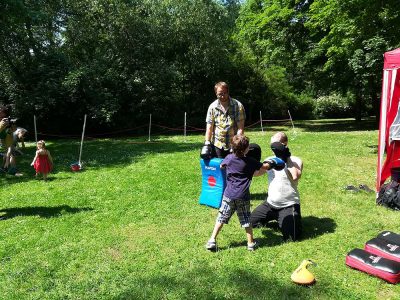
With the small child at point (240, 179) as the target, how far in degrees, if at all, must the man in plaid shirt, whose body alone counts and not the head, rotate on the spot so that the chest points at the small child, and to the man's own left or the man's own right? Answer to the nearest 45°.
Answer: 0° — they already face them

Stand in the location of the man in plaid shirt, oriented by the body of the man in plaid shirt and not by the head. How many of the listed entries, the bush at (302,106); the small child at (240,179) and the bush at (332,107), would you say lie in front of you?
1

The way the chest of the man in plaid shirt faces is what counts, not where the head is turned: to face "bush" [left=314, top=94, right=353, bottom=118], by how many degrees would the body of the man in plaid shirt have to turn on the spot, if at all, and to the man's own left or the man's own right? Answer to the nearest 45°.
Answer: approximately 180°

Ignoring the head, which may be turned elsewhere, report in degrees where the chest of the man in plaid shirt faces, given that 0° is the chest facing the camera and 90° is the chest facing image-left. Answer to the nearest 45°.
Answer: approximately 0°

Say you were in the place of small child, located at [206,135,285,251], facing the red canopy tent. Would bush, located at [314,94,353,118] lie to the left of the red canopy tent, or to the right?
left

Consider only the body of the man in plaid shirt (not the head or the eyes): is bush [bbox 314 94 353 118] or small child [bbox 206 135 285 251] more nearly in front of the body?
the small child

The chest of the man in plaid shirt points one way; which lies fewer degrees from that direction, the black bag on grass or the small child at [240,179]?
the small child

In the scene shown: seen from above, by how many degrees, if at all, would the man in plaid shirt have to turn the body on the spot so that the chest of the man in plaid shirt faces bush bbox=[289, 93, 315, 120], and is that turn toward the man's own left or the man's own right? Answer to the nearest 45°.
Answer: approximately 180°

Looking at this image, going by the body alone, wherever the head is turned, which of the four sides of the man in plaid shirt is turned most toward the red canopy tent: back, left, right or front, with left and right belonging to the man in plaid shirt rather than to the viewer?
left
